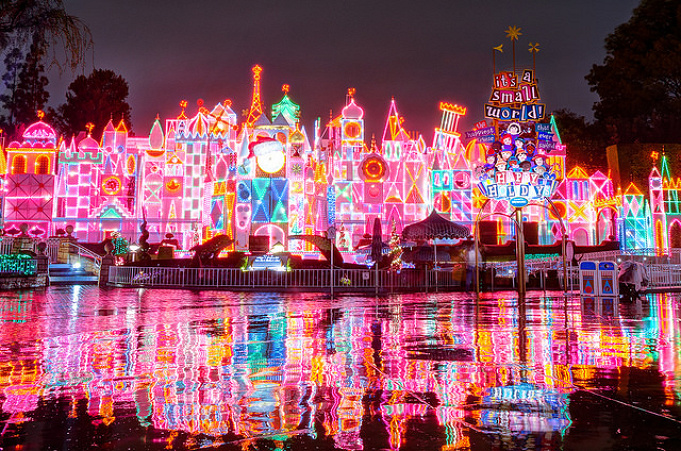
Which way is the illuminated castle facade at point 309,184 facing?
toward the camera

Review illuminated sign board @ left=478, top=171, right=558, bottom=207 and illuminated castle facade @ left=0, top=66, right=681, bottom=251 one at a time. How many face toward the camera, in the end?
2

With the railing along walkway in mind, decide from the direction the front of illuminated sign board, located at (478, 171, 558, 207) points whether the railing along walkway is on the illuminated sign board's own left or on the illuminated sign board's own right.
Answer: on the illuminated sign board's own right

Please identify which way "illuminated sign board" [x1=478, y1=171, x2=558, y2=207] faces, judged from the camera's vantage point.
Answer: facing the viewer

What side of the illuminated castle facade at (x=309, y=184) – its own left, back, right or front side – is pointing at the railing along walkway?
front

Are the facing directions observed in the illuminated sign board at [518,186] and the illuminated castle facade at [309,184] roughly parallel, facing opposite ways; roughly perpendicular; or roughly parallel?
roughly parallel
